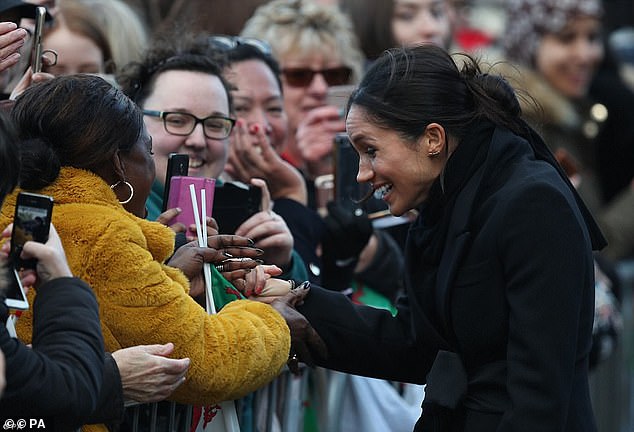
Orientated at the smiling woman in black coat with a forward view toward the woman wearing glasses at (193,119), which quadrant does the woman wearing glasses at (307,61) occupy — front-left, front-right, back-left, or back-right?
front-right

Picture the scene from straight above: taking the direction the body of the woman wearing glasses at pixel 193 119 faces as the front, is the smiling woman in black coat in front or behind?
in front

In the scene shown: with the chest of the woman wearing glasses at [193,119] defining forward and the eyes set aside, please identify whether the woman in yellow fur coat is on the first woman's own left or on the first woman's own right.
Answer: on the first woman's own right

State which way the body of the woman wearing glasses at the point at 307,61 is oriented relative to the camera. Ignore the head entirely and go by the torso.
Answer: toward the camera

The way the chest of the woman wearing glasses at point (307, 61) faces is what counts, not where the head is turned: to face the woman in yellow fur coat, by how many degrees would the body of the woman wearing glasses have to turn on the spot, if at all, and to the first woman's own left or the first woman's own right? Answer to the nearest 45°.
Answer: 0° — they already face them

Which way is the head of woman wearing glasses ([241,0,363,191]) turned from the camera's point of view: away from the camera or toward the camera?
toward the camera

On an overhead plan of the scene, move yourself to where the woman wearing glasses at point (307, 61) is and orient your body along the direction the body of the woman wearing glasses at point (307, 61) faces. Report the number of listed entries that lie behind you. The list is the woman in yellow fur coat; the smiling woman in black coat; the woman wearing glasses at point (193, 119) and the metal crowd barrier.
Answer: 0

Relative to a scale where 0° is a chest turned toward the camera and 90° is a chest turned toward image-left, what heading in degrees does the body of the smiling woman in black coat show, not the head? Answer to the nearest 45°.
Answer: approximately 90°

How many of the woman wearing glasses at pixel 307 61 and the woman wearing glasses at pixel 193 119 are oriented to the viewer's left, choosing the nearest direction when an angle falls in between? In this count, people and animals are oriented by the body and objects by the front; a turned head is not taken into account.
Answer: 0

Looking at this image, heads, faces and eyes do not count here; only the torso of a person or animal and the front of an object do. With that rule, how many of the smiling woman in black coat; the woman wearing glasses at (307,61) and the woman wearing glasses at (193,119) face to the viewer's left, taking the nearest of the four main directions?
1

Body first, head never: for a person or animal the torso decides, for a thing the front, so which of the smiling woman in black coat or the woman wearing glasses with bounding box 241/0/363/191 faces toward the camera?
the woman wearing glasses

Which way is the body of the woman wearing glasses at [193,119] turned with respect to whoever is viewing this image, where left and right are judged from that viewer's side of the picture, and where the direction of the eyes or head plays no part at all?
facing the viewer and to the right of the viewer

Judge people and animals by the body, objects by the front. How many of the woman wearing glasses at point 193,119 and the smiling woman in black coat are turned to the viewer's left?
1

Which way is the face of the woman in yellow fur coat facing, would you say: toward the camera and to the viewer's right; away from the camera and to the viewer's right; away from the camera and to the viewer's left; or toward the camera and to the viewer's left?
away from the camera and to the viewer's right
